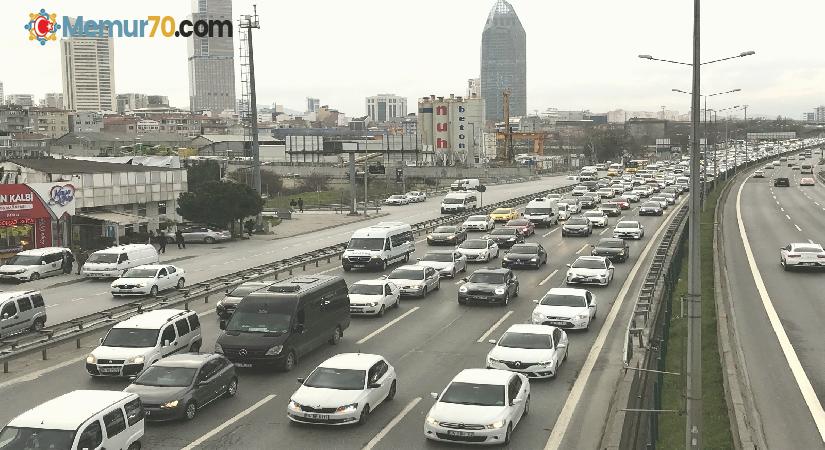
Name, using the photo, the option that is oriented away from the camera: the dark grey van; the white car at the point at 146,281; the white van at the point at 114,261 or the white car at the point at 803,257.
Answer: the white car at the point at 803,257

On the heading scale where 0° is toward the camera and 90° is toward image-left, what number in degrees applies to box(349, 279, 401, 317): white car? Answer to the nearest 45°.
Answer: approximately 45°

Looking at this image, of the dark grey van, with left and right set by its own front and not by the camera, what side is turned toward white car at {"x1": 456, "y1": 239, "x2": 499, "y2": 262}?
back

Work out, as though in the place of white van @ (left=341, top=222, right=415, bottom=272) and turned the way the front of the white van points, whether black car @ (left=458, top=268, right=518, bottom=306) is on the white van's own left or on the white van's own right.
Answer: on the white van's own left

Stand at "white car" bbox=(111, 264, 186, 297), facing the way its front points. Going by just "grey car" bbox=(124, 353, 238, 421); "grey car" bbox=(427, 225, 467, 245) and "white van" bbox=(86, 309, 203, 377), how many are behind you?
1

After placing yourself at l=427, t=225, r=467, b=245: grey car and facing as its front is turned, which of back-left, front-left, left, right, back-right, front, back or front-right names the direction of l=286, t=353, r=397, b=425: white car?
front-left

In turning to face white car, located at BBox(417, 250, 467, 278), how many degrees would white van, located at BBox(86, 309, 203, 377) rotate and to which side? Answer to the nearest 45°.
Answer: approximately 180°

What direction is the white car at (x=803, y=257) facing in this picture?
away from the camera

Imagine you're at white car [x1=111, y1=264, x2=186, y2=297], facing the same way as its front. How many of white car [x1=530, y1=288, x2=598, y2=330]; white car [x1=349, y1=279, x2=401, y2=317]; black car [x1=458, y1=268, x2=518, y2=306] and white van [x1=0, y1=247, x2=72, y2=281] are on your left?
3
